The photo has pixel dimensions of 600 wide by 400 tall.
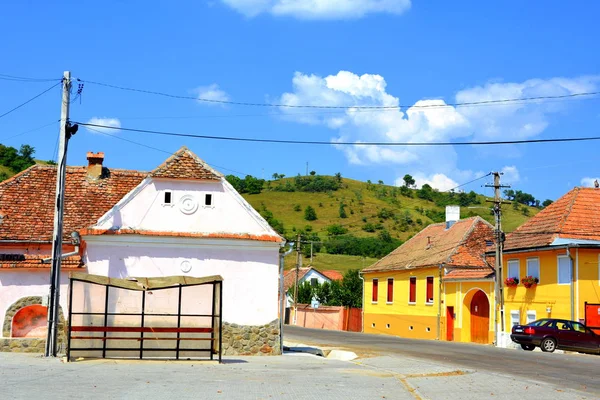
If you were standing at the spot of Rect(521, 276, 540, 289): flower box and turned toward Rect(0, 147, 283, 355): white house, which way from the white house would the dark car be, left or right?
left

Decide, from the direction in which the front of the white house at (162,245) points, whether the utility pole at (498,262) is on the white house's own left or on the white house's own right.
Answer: on the white house's own left

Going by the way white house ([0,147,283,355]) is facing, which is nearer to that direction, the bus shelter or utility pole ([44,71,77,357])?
the bus shelter

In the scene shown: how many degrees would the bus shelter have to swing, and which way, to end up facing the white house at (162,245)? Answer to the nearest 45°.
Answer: approximately 180°

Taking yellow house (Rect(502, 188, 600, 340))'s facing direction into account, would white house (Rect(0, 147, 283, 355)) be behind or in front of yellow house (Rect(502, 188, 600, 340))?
in front

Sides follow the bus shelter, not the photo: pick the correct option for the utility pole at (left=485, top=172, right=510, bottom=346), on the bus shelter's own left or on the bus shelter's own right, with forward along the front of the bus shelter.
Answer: on the bus shelter's own left

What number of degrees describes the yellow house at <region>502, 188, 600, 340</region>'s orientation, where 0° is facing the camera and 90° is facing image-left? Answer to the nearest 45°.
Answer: approximately 45°

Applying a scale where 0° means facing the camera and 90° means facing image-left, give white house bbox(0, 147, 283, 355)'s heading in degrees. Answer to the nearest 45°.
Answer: approximately 0°

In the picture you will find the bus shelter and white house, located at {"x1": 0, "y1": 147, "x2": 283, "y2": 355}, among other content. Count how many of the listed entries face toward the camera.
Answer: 2

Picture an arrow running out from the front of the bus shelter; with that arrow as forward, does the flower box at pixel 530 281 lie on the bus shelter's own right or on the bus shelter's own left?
on the bus shelter's own left

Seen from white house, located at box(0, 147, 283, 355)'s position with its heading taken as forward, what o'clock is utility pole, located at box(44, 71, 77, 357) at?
The utility pole is roughly at 2 o'clock from the white house.

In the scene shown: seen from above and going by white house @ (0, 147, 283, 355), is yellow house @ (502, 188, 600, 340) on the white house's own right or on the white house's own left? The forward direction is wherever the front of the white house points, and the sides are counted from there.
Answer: on the white house's own left

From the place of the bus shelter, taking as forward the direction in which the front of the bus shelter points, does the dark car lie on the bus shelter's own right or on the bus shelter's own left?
on the bus shelter's own left

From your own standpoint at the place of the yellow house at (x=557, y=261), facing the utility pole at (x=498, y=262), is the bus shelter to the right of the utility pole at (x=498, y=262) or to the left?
left

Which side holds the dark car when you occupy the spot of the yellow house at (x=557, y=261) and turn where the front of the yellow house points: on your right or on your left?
on your left
